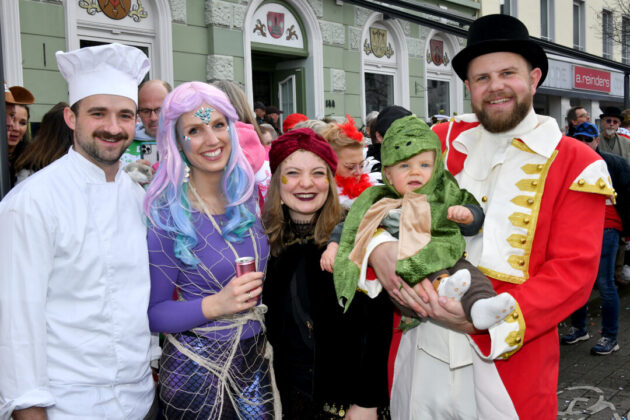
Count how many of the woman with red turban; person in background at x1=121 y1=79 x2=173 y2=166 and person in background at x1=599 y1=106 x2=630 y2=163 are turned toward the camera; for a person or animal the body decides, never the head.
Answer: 3

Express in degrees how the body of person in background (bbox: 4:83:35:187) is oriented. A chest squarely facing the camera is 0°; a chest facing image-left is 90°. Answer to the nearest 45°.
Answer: approximately 45°

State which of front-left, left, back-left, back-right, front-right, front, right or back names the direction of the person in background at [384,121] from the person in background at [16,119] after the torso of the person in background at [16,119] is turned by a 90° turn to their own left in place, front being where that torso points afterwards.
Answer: front-left

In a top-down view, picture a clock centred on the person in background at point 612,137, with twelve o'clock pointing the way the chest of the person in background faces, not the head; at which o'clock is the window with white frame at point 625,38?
The window with white frame is roughly at 6 o'clock from the person in background.

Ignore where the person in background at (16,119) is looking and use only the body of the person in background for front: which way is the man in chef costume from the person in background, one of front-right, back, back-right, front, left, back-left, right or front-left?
front-left

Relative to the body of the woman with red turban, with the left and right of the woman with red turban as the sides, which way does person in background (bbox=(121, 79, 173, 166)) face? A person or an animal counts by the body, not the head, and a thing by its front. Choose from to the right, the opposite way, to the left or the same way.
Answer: the same way

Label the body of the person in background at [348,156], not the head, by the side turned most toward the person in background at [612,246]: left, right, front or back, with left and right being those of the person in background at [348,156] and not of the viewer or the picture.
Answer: left

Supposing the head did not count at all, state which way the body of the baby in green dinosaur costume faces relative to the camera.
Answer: toward the camera

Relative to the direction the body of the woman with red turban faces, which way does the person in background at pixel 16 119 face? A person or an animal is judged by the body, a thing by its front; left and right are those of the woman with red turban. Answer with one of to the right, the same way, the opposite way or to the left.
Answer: the same way

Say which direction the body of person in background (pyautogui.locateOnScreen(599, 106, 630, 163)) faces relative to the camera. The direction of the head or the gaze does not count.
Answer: toward the camera

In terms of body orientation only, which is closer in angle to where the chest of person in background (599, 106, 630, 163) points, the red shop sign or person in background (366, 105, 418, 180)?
the person in background

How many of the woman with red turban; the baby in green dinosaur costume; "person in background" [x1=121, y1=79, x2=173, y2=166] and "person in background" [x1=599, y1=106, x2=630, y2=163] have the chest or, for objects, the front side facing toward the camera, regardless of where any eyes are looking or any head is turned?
4

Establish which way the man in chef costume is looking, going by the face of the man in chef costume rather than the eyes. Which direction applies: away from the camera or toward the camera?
toward the camera

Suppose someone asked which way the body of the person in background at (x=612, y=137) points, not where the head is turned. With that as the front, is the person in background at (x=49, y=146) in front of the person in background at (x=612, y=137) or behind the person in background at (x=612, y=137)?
in front

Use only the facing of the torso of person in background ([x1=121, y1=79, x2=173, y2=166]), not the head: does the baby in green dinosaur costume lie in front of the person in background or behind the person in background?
in front

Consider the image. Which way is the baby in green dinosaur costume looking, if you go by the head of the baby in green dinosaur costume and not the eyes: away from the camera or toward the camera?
toward the camera

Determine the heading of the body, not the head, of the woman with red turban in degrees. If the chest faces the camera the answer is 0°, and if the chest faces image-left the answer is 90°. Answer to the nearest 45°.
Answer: approximately 0°

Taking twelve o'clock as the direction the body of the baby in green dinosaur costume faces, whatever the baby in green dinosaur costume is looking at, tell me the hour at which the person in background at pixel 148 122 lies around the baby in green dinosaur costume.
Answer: The person in background is roughly at 4 o'clock from the baby in green dinosaur costume.
